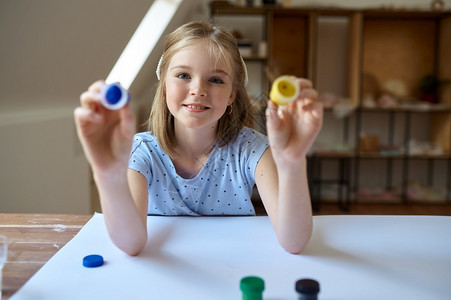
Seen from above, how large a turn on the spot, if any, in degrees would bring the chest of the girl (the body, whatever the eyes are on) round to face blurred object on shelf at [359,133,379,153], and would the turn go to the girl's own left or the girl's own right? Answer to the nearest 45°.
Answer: approximately 135° to the girl's own left

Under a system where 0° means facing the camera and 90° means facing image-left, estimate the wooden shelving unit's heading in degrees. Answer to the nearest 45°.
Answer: approximately 0°

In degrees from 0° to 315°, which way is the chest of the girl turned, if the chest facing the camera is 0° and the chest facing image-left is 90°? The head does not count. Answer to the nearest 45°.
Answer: approximately 0°

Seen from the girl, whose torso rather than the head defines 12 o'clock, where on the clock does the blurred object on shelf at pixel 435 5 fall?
The blurred object on shelf is roughly at 7 o'clock from the girl.

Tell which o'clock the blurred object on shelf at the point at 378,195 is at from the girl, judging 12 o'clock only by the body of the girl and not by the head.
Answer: The blurred object on shelf is roughly at 7 o'clock from the girl.
